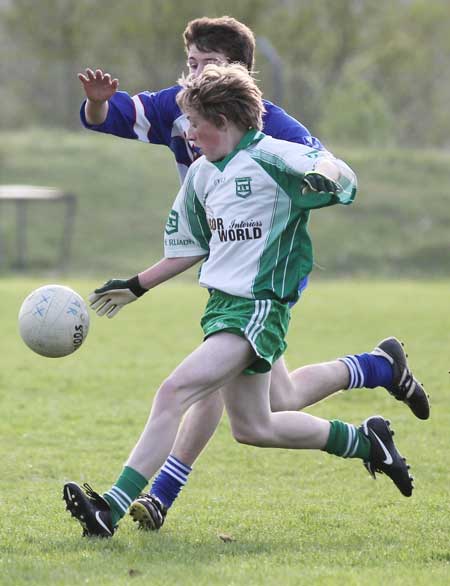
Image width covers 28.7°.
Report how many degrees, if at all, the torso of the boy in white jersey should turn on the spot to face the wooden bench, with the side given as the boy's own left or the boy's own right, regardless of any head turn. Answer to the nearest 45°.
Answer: approximately 135° to the boy's own right

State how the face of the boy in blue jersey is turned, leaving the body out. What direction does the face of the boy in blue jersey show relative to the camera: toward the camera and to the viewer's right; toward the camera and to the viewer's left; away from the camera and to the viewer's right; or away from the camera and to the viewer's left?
toward the camera and to the viewer's left

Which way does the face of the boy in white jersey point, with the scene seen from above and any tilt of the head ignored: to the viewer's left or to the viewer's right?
to the viewer's left

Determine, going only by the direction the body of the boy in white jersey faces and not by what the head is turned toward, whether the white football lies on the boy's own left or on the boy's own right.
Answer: on the boy's own right

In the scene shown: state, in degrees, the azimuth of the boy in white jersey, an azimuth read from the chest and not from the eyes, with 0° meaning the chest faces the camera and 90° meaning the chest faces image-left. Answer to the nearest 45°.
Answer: approximately 45°

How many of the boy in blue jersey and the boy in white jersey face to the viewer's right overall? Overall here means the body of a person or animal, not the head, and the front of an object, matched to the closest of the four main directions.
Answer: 0

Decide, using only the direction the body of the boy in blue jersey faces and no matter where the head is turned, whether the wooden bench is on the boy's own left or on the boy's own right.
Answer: on the boy's own right

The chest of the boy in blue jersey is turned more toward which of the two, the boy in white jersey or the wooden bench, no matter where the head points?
the boy in white jersey
